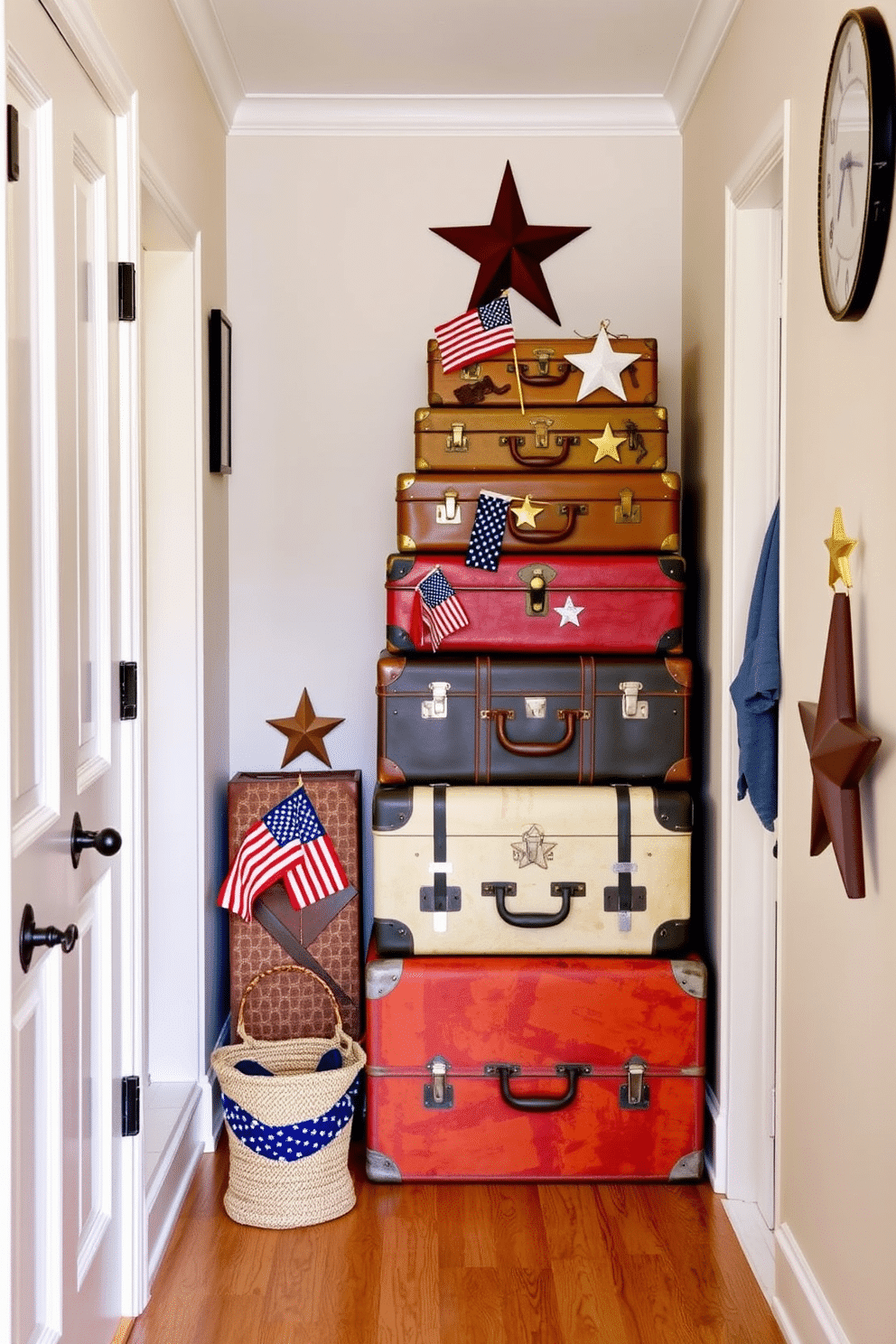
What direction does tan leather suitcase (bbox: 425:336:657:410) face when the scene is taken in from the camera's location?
facing the viewer

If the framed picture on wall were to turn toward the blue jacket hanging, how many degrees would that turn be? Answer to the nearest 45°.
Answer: approximately 45° to its right

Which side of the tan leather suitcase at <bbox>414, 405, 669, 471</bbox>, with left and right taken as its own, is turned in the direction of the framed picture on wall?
right

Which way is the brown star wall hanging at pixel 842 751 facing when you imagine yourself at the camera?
facing to the left of the viewer

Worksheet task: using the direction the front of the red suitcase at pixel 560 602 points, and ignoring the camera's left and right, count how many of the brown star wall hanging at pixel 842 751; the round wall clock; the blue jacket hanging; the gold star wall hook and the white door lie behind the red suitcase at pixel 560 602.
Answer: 0

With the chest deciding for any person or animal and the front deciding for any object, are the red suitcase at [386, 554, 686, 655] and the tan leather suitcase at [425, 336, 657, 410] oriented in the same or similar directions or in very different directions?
same or similar directions

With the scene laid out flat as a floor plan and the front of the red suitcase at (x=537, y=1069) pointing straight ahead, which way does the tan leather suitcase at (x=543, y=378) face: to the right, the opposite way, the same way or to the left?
the same way

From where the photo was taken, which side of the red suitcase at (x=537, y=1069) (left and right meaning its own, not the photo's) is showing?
front

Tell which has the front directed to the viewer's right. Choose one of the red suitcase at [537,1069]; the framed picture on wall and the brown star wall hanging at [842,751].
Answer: the framed picture on wall

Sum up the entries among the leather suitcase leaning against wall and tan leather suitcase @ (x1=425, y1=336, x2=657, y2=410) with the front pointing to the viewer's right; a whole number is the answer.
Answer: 0

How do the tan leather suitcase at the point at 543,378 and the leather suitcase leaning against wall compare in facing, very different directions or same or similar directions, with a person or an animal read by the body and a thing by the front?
same or similar directions

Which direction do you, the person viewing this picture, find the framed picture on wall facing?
facing to the right of the viewer

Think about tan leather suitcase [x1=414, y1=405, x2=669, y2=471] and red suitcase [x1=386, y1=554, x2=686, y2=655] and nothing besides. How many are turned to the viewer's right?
0

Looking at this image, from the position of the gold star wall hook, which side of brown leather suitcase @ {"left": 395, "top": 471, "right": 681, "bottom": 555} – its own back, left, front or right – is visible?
front

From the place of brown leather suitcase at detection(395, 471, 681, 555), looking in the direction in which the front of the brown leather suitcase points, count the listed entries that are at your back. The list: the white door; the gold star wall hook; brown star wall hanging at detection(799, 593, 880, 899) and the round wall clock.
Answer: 0

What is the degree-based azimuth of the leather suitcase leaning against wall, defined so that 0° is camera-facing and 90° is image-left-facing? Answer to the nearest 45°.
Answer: approximately 0°

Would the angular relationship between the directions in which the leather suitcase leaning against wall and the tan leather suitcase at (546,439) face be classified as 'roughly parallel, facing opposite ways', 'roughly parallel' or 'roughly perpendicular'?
roughly parallel

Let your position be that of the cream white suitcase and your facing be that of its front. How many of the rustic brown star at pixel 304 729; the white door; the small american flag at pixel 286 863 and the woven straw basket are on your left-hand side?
0

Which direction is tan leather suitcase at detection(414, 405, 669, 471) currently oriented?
toward the camera
